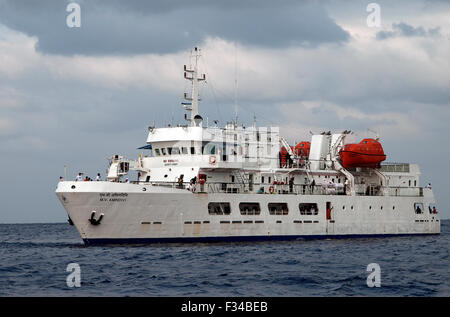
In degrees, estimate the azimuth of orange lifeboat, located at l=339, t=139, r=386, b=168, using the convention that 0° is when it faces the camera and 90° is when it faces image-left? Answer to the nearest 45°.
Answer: approximately 90°

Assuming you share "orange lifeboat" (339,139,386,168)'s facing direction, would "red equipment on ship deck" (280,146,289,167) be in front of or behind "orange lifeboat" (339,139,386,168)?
in front

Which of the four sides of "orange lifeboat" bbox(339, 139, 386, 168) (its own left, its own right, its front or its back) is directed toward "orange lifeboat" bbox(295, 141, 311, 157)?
front

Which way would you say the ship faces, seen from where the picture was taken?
facing the viewer and to the left of the viewer
